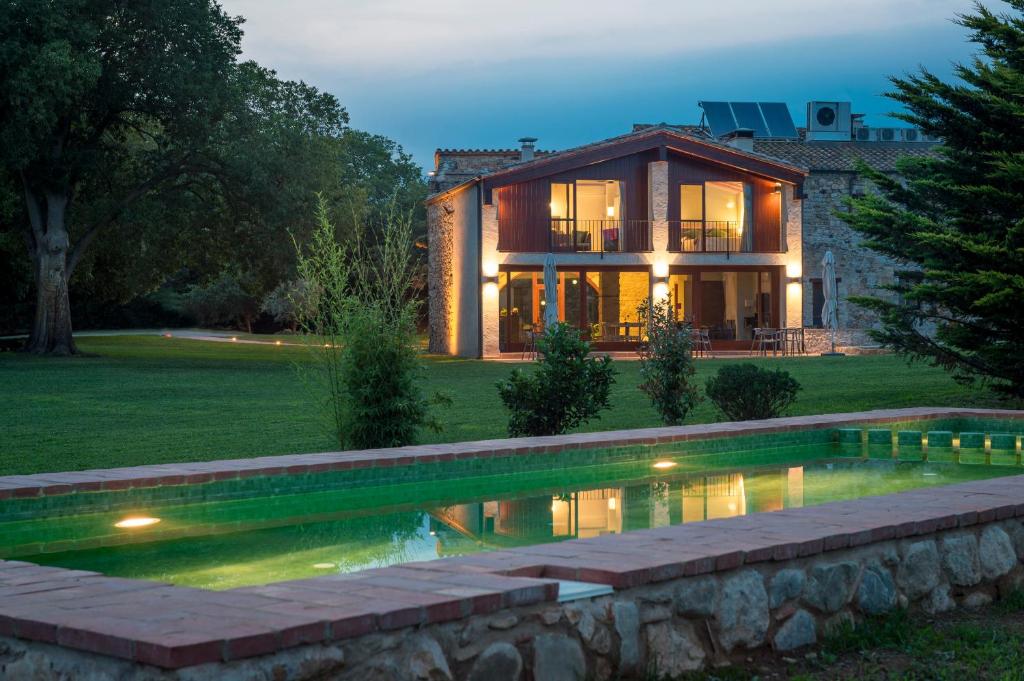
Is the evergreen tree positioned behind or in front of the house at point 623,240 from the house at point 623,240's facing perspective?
in front

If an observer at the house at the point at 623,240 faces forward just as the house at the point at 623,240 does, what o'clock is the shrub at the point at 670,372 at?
The shrub is roughly at 12 o'clock from the house.

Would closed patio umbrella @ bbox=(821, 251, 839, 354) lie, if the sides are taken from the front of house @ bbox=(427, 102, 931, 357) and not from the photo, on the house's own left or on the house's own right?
on the house's own left

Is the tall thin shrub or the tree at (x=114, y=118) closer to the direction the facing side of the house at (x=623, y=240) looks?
the tall thin shrub

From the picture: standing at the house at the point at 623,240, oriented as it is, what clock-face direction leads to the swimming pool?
The swimming pool is roughly at 12 o'clock from the house.

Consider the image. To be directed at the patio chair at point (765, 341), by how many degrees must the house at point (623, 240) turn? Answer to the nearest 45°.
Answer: approximately 90° to its left

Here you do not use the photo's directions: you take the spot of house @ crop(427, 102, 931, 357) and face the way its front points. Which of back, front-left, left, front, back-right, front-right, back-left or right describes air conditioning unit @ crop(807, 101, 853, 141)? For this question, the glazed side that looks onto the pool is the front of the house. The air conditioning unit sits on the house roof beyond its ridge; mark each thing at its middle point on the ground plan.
back-left

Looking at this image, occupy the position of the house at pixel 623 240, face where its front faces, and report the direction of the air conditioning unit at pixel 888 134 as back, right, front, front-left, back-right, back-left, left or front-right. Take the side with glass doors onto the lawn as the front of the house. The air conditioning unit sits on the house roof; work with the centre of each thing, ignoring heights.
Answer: back-left

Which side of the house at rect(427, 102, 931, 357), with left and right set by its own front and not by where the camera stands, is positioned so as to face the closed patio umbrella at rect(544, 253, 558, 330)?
front

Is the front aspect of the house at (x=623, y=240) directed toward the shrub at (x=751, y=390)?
yes

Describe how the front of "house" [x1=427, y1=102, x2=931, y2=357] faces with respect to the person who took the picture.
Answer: facing the viewer

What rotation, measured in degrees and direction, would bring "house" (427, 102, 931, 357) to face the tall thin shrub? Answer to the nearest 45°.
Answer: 0° — it already faces it

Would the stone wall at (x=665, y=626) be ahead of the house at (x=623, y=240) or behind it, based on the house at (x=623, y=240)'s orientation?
ahead

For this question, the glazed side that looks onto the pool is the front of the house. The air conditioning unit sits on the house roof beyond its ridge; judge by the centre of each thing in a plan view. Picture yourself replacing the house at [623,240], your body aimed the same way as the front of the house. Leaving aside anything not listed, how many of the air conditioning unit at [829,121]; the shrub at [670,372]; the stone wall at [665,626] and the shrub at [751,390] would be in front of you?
3

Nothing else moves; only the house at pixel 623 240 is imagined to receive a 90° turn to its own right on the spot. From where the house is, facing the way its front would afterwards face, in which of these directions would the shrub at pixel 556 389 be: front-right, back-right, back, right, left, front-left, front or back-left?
left
